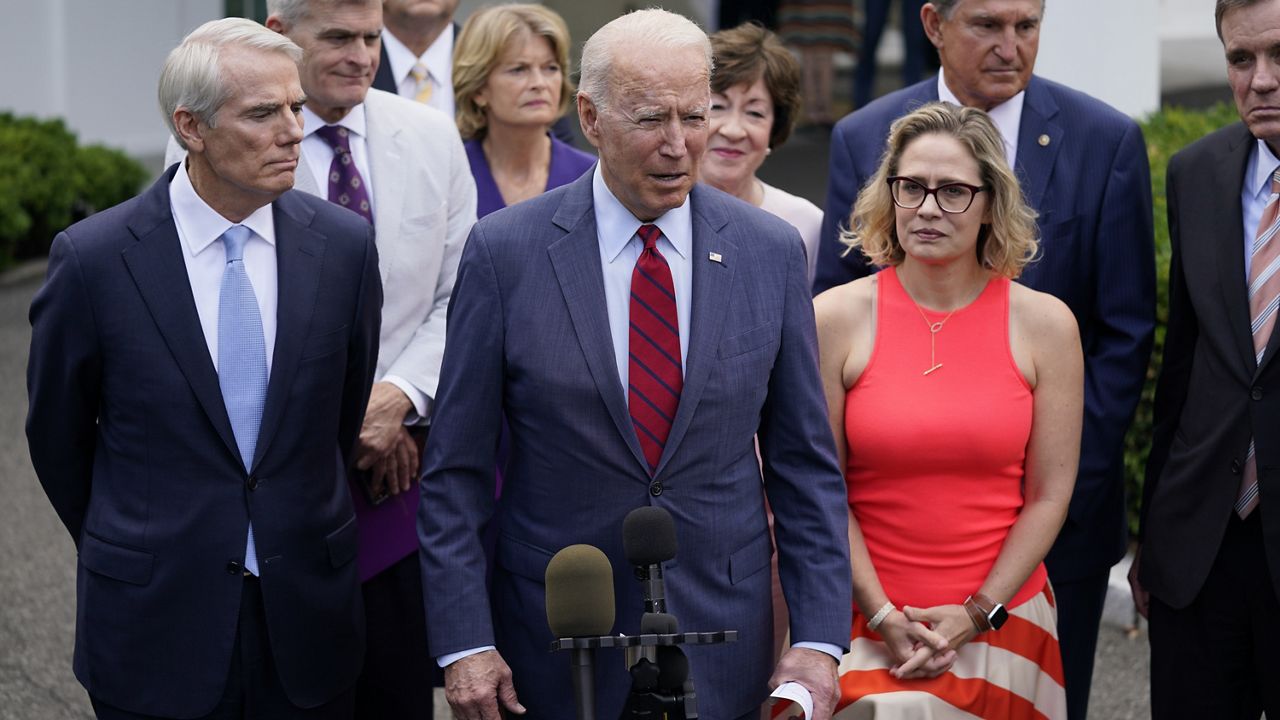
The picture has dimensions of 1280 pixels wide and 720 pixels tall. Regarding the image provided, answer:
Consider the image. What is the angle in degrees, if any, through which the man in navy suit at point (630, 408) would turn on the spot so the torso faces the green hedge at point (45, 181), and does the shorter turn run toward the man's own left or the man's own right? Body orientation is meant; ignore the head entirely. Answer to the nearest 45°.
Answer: approximately 135° to the man's own right

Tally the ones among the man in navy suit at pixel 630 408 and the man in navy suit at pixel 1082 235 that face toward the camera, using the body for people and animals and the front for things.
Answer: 2

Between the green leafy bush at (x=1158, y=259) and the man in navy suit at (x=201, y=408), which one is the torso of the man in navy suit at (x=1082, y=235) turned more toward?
the man in navy suit

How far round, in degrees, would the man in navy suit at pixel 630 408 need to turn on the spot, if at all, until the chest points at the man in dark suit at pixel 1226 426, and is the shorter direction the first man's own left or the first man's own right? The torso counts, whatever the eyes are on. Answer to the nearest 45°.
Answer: approximately 90° to the first man's own left

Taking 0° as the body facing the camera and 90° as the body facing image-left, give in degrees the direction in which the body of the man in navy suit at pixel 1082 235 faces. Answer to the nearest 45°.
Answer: approximately 0°

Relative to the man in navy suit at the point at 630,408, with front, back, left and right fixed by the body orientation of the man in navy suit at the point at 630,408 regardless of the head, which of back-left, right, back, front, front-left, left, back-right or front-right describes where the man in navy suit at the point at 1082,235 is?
back-left
